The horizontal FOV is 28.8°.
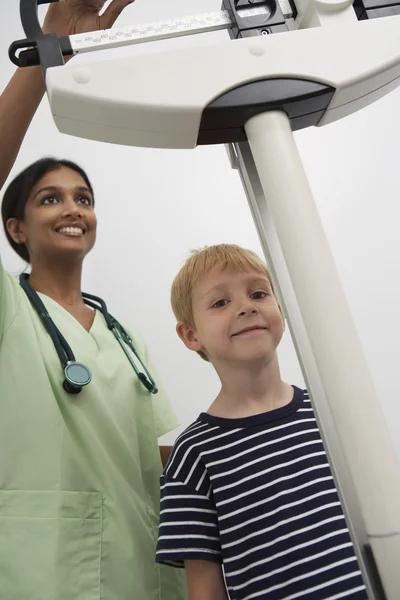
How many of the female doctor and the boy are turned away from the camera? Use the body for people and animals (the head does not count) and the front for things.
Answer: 0

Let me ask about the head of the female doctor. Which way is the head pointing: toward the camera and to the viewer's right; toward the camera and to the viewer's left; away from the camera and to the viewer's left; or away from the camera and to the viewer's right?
toward the camera and to the viewer's right

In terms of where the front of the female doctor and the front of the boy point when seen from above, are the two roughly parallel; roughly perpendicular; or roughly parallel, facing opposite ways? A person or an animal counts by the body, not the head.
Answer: roughly parallel

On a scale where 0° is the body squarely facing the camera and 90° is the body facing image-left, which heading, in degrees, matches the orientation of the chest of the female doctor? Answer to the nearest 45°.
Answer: approximately 315°

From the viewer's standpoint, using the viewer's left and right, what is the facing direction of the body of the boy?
facing the viewer and to the right of the viewer
